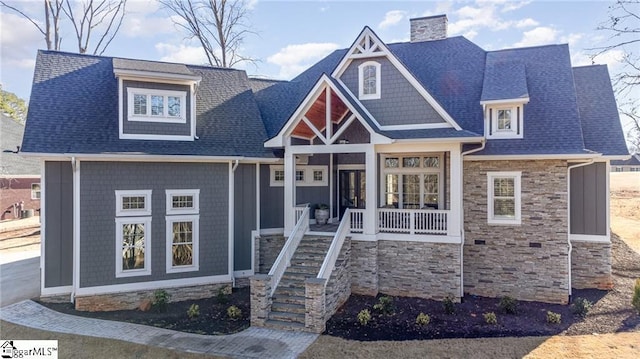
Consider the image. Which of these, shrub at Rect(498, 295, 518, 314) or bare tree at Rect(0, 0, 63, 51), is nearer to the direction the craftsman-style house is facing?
the shrub

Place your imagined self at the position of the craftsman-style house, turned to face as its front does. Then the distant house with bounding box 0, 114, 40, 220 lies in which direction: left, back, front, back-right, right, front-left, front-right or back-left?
back-right

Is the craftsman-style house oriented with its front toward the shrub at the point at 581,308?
no

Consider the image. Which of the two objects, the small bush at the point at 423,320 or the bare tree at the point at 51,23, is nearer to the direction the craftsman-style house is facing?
the small bush

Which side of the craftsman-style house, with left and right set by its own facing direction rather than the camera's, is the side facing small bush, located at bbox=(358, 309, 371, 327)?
front

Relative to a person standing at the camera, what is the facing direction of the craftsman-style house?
facing the viewer

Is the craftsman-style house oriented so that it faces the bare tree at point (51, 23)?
no

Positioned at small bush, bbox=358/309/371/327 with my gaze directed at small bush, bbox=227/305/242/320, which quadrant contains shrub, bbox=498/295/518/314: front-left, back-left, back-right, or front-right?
back-right
